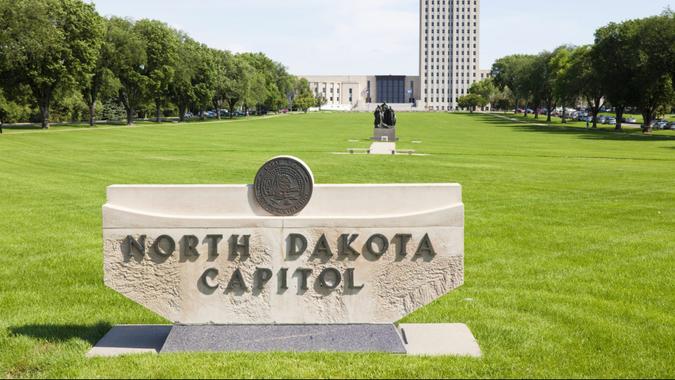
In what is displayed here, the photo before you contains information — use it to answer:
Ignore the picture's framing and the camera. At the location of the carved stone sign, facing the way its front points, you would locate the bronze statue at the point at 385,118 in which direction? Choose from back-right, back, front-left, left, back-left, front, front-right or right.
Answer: back

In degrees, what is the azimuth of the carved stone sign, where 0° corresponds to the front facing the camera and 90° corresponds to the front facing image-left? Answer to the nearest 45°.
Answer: approximately 0°
